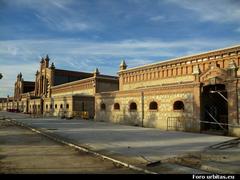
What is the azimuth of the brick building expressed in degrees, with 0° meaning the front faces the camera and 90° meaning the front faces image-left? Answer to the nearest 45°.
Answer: approximately 45°
